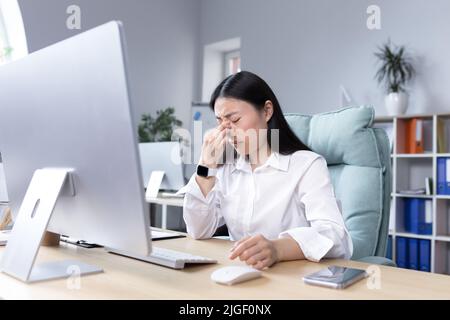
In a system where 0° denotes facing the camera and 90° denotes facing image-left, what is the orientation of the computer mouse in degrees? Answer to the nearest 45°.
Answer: approximately 45°

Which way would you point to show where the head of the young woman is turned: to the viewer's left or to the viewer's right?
to the viewer's left

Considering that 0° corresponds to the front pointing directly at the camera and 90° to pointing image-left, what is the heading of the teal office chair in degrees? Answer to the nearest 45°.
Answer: approximately 45°

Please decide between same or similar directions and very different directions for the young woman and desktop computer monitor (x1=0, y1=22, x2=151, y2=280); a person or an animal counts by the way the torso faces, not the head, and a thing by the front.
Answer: very different directions

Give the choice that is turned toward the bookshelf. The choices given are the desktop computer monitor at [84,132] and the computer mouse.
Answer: the desktop computer monitor

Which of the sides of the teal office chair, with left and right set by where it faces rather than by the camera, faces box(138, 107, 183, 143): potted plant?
right

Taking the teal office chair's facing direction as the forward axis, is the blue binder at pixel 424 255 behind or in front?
behind

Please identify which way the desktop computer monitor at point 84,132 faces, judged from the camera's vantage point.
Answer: facing away from the viewer and to the right of the viewer
